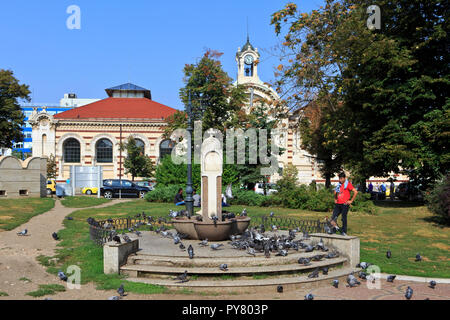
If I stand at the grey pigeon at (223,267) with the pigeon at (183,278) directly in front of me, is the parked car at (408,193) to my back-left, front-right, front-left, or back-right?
back-right

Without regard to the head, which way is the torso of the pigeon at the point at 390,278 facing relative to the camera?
to the viewer's right

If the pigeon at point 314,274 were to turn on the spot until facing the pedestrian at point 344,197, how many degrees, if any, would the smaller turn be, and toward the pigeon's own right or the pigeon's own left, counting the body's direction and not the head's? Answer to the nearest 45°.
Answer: approximately 90° to the pigeon's own left

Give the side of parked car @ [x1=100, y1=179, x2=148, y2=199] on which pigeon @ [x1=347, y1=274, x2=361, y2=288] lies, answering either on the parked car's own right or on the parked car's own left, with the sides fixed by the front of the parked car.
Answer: on the parked car's own right
